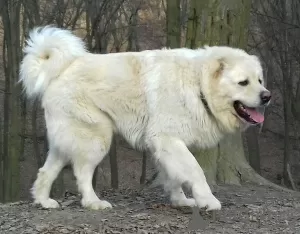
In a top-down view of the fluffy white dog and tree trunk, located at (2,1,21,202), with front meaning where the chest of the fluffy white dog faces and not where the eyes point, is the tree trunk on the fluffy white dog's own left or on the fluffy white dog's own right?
on the fluffy white dog's own left

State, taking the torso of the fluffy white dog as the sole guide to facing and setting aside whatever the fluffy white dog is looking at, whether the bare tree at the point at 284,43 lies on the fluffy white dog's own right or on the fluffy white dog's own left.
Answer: on the fluffy white dog's own left

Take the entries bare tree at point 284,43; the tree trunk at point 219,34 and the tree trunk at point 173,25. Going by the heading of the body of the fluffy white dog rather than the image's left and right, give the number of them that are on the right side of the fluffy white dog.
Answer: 0

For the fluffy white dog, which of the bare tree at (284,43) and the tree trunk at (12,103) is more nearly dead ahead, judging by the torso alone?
the bare tree

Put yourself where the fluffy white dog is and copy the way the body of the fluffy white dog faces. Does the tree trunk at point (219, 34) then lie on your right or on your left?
on your left

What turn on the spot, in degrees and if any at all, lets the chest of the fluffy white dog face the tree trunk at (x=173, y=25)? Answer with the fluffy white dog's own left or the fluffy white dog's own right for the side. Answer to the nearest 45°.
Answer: approximately 90° to the fluffy white dog's own left

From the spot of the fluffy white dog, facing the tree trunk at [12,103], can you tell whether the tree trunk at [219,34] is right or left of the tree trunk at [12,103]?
right

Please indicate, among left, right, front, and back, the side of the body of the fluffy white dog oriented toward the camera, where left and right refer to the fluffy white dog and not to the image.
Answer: right
